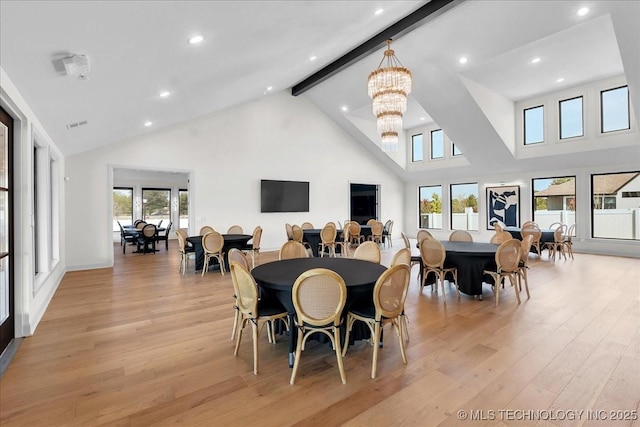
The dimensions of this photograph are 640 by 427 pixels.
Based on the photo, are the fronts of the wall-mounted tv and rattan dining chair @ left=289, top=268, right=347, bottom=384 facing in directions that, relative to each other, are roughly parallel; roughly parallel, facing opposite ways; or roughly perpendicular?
roughly parallel, facing opposite ways

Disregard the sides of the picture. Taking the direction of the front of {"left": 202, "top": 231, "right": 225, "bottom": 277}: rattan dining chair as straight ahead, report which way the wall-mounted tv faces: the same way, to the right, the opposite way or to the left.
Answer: the opposite way

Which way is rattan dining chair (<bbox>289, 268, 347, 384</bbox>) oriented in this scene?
away from the camera

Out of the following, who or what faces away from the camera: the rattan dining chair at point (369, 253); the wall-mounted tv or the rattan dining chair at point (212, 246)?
the rattan dining chair at point (212, 246)

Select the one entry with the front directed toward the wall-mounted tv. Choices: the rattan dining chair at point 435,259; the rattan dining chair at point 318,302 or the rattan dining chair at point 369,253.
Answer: the rattan dining chair at point 318,302

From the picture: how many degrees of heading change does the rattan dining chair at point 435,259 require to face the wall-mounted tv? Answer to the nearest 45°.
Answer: approximately 90° to its left

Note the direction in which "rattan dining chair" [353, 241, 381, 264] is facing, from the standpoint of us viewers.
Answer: facing the viewer and to the left of the viewer

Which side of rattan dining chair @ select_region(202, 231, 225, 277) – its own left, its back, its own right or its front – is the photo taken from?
back

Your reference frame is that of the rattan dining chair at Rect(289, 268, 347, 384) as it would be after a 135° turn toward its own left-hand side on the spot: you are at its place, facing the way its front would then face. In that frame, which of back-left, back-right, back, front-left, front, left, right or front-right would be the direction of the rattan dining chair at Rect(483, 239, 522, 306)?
back

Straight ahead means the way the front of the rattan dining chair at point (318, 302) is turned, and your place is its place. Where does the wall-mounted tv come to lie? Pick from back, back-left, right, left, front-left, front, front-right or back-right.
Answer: front

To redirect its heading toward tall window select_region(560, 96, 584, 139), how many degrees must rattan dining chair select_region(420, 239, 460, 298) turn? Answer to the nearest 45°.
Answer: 0° — it already faces it

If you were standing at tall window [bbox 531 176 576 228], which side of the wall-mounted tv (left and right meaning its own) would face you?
left

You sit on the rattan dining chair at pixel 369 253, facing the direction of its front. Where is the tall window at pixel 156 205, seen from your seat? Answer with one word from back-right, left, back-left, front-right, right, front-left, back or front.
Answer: right

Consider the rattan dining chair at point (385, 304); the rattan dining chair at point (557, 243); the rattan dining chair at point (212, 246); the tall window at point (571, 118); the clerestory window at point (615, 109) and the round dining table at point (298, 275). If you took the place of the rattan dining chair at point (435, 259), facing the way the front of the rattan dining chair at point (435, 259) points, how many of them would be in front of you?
3

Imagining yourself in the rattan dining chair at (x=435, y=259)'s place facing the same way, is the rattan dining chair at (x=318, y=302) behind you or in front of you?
behind

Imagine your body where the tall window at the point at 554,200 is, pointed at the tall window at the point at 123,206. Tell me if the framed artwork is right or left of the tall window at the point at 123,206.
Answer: right
